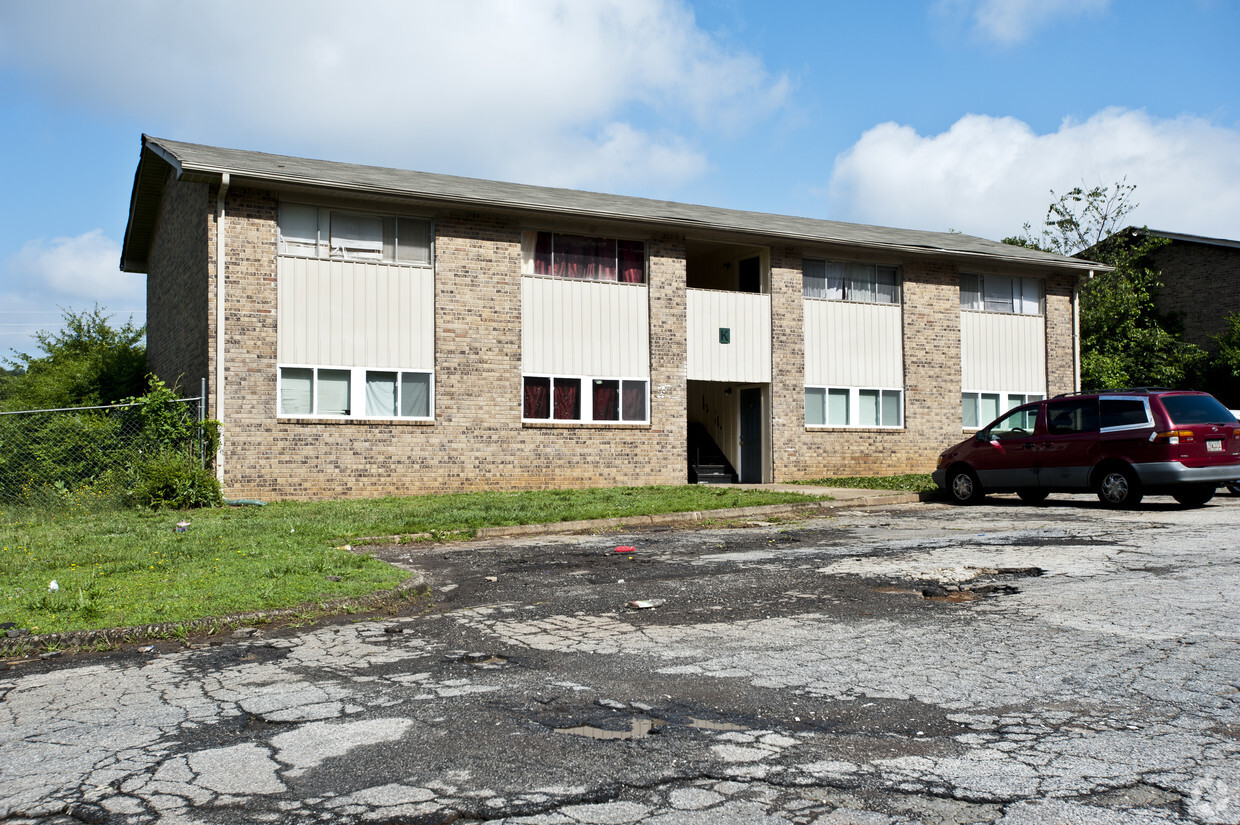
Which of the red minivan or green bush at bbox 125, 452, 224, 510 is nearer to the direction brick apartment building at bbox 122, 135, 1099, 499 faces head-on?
the red minivan

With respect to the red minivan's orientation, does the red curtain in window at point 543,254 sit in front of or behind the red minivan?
in front

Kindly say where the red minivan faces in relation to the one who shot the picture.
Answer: facing away from the viewer and to the left of the viewer

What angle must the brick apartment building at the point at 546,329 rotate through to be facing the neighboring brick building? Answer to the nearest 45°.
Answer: approximately 90° to its left

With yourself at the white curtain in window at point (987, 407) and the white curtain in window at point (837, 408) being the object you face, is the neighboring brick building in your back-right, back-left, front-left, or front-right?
back-right

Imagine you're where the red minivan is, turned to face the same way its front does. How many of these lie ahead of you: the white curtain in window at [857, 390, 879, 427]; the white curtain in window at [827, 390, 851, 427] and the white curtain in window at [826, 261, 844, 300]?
3

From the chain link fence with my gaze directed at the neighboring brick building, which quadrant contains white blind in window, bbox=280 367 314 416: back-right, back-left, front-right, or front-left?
front-right

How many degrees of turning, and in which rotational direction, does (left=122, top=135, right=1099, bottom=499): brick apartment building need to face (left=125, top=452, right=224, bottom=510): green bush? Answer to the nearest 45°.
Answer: approximately 90° to its right

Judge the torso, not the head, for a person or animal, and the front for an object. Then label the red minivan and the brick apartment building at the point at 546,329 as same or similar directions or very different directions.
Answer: very different directions

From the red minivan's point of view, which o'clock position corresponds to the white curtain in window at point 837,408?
The white curtain in window is roughly at 12 o'clock from the red minivan.

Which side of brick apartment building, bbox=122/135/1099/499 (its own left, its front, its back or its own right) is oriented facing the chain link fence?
right

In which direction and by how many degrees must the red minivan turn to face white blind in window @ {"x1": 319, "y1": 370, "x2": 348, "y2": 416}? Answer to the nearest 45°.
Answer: approximately 45° to its left

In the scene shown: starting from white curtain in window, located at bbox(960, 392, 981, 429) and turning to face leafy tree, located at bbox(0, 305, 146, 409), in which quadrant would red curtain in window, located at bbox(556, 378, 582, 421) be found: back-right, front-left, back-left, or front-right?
front-left

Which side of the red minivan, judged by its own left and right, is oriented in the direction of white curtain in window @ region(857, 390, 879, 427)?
front

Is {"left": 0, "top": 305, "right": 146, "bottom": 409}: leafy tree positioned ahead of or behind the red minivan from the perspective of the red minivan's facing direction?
ahead
